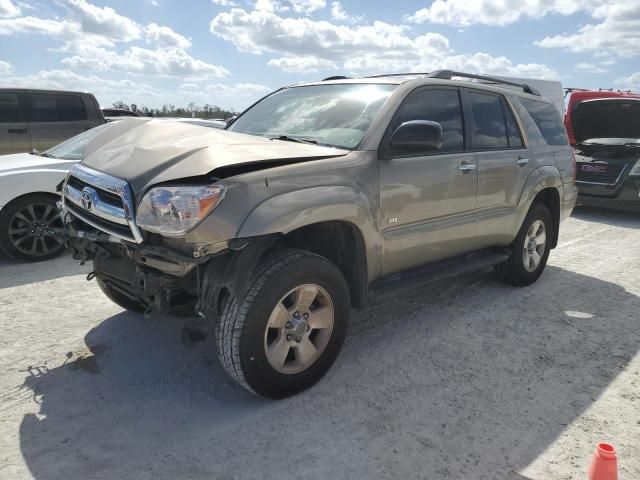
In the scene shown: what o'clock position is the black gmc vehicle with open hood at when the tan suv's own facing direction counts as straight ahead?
The black gmc vehicle with open hood is roughly at 6 o'clock from the tan suv.

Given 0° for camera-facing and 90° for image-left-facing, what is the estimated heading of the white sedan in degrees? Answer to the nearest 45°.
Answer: approximately 90°

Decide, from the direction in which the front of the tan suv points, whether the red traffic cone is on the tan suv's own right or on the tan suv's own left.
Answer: on the tan suv's own left

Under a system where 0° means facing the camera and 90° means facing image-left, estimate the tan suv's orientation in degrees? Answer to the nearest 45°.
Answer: approximately 45°

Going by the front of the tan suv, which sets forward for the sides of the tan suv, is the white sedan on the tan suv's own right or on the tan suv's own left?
on the tan suv's own right

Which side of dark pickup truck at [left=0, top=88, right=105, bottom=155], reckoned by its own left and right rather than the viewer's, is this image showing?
left
